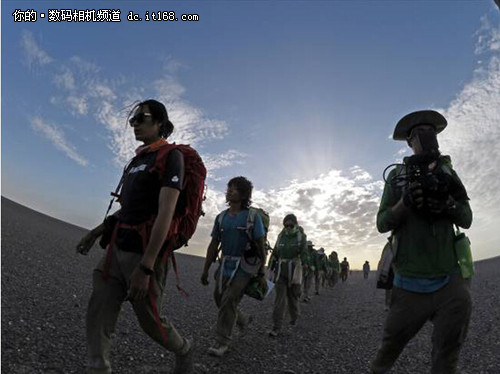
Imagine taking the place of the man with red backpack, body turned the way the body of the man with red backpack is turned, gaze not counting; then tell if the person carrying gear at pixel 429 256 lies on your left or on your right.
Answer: on your left

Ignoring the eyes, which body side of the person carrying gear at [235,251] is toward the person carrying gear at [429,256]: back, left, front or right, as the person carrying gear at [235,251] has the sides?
left

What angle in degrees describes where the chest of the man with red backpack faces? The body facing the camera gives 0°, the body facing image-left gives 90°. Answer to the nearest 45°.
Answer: approximately 45°

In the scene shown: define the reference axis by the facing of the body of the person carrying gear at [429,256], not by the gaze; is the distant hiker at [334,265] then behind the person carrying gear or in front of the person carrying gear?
behind

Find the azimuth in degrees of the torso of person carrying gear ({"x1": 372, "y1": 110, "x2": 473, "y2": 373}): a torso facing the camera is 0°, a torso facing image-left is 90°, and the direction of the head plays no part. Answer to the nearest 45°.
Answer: approximately 0°

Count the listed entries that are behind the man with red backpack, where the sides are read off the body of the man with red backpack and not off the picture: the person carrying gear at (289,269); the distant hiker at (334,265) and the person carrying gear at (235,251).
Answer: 3

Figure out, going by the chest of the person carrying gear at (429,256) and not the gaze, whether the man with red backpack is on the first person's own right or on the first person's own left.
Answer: on the first person's own right

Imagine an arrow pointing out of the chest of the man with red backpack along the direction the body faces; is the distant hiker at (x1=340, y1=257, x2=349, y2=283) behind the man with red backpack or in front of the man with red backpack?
behind

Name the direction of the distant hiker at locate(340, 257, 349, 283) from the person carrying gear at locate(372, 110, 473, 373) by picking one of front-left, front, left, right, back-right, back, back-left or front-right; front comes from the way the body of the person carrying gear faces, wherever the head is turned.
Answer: back

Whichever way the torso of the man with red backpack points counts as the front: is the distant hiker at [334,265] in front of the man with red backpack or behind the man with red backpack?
behind

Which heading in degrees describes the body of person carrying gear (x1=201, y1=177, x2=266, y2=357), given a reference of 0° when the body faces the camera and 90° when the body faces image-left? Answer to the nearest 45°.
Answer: approximately 45°
